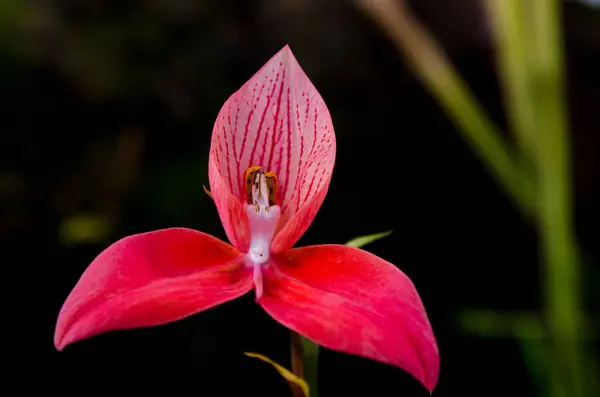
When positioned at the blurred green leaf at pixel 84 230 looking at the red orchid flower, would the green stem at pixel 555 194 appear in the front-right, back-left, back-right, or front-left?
front-left

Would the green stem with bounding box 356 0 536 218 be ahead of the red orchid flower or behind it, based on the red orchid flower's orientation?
behind

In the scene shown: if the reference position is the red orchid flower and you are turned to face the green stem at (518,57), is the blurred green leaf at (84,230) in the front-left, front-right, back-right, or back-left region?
front-left

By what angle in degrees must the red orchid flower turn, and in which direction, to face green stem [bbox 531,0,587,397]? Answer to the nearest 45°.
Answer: approximately 135° to its left

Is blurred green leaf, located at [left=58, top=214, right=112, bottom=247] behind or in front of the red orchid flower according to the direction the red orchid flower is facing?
behind

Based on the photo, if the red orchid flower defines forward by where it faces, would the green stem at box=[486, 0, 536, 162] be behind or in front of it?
behind

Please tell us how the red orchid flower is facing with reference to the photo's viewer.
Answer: facing the viewer

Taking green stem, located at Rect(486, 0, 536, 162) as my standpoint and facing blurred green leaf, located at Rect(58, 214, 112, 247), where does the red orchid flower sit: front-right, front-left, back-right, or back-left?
front-left
